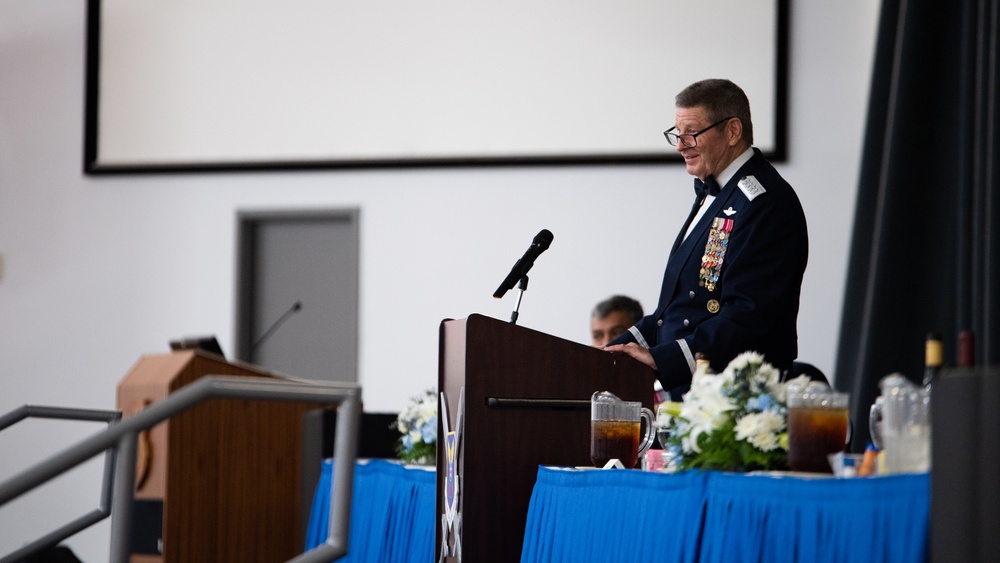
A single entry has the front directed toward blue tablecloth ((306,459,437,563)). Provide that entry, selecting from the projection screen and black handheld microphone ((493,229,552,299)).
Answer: the projection screen

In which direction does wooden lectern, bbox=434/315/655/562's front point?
to the viewer's left

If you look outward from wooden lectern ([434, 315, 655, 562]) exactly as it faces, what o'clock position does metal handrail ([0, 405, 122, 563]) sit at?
The metal handrail is roughly at 12 o'clock from the wooden lectern.

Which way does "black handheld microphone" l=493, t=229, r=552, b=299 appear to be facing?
to the viewer's right

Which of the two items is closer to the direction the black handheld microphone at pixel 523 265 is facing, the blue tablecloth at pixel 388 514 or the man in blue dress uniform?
the man in blue dress uniform

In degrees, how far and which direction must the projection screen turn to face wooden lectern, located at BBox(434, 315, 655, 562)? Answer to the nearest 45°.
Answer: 0° — it already faces it

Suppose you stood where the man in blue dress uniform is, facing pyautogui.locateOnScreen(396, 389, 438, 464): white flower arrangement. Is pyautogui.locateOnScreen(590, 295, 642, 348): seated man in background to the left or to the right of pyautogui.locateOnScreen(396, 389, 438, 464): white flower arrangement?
right

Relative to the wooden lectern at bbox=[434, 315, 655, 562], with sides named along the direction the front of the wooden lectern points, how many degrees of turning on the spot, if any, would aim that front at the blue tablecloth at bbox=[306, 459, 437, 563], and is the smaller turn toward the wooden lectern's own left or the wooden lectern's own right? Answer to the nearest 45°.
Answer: approximately 45° to the wooden lectern's own right

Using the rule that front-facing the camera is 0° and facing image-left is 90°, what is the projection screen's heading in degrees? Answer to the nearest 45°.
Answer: approximately 0°

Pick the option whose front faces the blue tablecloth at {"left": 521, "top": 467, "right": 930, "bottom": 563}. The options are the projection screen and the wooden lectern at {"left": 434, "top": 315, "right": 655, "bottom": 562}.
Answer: the projection screen

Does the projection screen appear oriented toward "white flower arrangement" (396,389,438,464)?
yes

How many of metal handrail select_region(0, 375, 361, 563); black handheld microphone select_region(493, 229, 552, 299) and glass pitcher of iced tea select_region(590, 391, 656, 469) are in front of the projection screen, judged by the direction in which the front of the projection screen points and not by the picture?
3

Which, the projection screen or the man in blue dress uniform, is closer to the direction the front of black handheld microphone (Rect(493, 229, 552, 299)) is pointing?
the man in blue dress uniform
